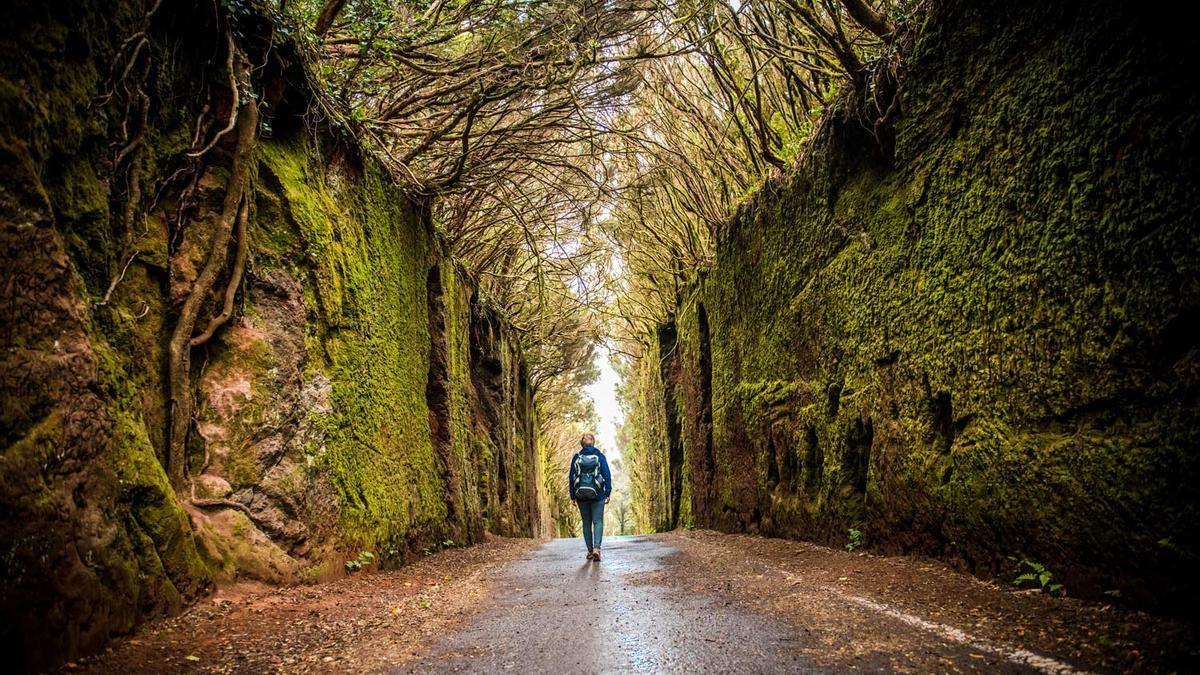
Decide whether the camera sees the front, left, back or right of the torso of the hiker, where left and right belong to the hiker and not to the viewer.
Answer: back

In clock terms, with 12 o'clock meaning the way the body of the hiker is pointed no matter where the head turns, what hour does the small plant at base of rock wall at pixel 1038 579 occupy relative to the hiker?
The small plant at base of rock wall is roughly at 5 o'clock from the hiker.
